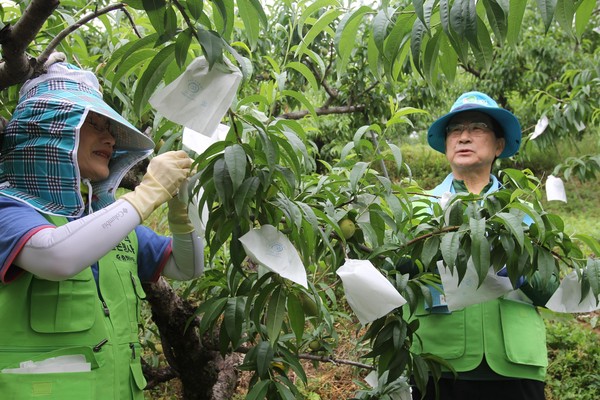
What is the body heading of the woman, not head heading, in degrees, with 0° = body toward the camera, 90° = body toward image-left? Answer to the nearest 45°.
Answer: approximately 315°

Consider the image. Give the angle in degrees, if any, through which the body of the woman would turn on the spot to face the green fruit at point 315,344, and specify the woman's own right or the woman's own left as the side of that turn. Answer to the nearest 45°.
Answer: approximately 90° to the woman's own left
